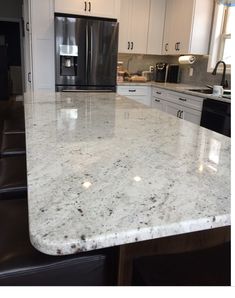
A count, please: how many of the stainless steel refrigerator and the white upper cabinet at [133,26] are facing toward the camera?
2

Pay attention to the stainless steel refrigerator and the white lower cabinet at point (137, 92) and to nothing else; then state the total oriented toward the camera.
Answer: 2

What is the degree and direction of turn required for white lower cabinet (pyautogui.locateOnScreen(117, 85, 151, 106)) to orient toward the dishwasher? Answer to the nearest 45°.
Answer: approximately 45° to its left

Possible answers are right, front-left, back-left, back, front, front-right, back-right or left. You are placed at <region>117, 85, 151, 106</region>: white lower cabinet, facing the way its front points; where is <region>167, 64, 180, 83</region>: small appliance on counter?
back-left

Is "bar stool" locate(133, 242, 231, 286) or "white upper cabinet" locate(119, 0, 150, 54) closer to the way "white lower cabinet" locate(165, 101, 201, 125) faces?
the bar stool

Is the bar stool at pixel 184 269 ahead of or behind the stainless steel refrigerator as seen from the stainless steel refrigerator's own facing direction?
ahead

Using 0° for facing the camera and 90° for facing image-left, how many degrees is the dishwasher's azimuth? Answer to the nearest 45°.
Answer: approximately 45°

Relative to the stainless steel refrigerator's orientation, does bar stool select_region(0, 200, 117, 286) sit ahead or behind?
ahead

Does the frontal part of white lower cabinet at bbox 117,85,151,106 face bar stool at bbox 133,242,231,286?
yes

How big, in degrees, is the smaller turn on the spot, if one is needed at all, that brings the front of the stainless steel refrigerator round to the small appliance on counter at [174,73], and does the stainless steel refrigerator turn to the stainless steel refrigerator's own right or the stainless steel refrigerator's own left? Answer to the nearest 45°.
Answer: approximately 135° to the stainless steel refrigerator's own left
